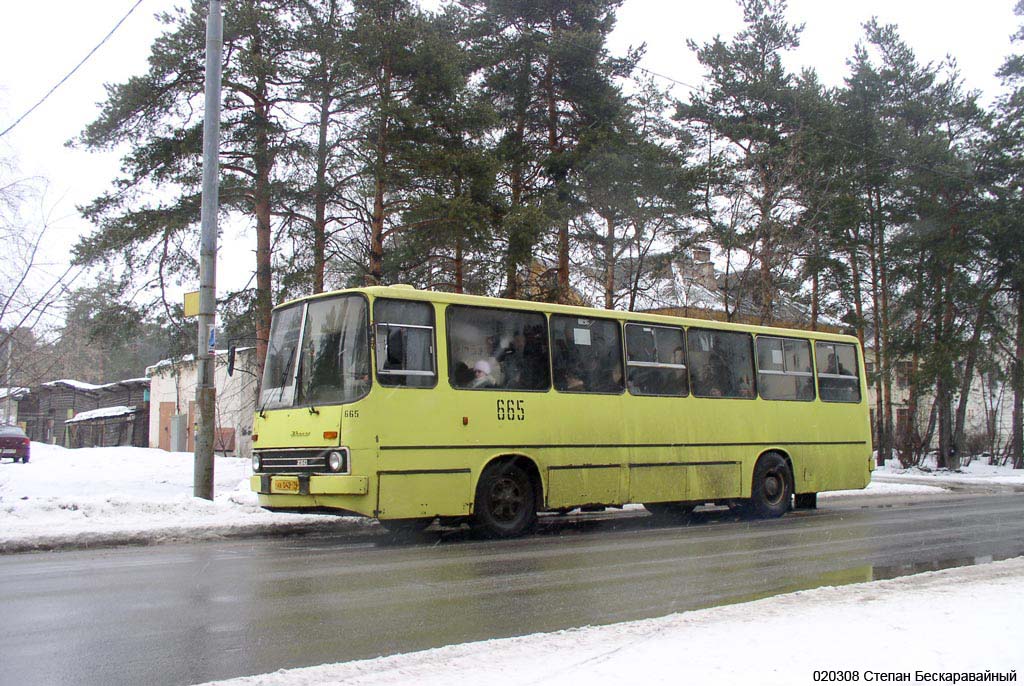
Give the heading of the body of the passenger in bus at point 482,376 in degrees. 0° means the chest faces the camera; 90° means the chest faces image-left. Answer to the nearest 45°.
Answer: approximately 45°

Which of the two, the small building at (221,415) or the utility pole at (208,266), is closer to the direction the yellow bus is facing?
the utility pole

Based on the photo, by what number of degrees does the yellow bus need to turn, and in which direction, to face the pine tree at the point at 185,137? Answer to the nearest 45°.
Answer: approximately 90° to its right

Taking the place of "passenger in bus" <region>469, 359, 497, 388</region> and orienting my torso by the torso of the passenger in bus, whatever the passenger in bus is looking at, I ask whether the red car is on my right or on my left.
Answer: on my right

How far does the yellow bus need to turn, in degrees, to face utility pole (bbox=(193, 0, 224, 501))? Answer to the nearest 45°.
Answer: approximately 45° to its right

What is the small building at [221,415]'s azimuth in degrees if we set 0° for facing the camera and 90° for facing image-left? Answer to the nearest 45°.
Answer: approximately 45°
